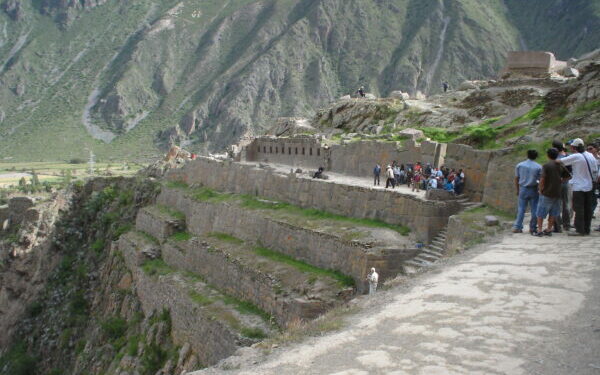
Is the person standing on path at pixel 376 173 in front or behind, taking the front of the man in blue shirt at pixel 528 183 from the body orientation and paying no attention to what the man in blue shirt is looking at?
in front

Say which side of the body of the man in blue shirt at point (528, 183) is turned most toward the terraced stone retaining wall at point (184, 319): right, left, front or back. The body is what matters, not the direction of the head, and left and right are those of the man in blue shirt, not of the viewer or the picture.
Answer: left

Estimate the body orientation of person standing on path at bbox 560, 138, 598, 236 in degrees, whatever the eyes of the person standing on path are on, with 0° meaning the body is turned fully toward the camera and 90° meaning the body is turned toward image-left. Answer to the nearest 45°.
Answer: approximately 135°

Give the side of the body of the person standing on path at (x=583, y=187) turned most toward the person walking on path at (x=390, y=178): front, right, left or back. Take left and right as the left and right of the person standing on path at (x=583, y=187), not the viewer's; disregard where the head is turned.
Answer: front

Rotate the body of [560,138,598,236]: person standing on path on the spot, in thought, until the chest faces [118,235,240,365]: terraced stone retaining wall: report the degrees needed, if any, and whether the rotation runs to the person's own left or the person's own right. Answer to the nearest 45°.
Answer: approximately 45° to the person's own left

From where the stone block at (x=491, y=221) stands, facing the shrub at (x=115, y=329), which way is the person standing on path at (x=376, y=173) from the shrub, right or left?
right

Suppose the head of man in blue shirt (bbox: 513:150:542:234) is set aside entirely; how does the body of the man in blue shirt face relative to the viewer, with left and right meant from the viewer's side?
facing away from the viewer

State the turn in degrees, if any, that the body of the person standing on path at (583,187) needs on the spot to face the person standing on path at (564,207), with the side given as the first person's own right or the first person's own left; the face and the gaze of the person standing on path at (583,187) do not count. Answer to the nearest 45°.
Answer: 0° — they already face them

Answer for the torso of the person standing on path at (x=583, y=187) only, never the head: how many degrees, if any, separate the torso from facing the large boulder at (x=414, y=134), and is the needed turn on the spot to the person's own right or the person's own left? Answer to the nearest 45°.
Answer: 0° — they already face it

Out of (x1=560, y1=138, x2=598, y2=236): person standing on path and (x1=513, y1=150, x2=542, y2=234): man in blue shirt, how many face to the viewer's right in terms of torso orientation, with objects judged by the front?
0
